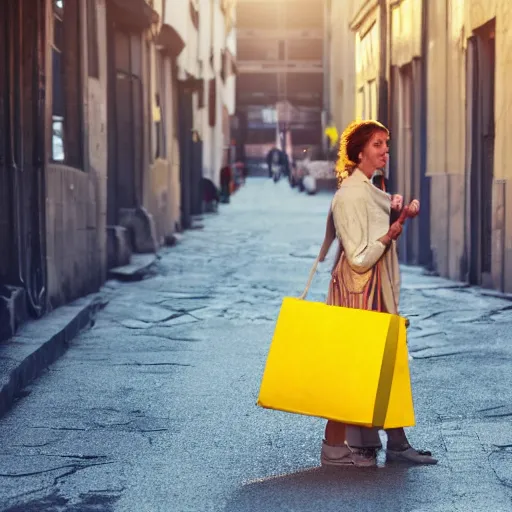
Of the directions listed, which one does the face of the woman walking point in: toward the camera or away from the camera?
toward the camera

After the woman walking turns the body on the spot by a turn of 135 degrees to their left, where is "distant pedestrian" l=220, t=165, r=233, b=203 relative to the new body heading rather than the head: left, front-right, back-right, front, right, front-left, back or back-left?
front-right

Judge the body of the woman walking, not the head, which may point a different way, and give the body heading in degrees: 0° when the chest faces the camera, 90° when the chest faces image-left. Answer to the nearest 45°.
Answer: approximately 270°
